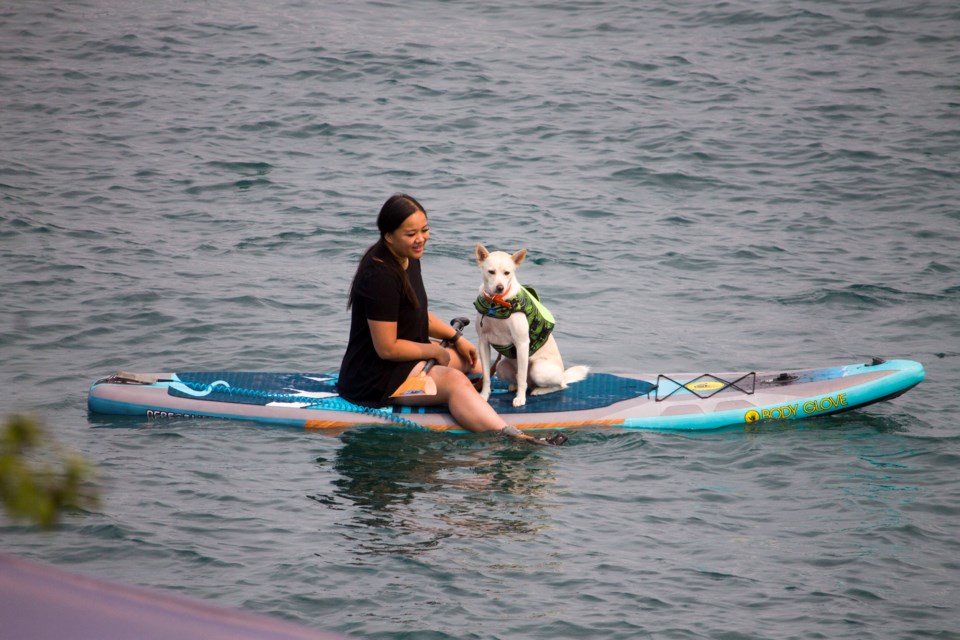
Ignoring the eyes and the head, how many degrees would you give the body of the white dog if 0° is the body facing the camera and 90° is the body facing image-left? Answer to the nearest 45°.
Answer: approximately 45°

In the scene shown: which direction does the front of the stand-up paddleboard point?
to the viewer's right

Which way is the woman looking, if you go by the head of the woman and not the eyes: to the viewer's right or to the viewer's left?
to the viewer's right
